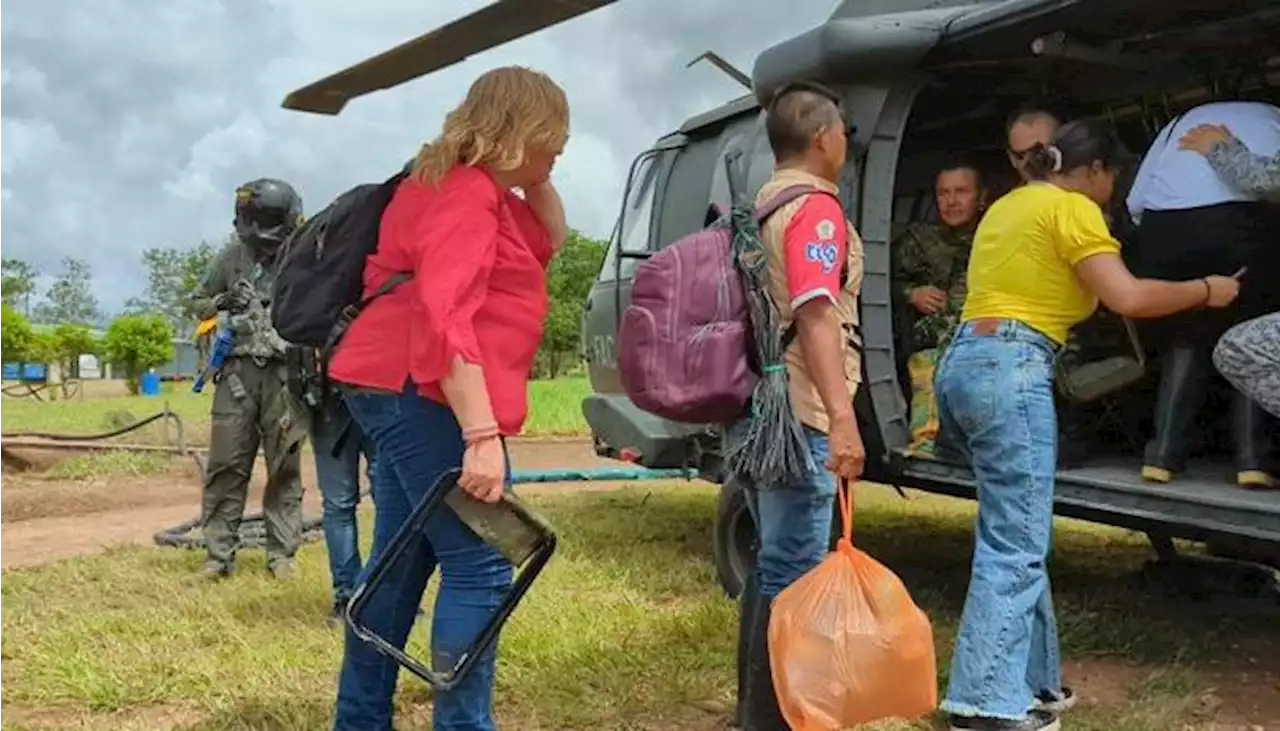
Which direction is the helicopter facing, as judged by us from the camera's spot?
facing away from the viewer and to the left of the viewer

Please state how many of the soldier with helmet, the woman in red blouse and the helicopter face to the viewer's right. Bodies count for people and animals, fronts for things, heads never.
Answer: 1

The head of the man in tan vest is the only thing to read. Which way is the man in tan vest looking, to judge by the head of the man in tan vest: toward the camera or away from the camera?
away from the camera

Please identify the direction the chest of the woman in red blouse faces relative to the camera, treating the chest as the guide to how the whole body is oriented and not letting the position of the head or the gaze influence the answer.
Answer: to the viewer's right

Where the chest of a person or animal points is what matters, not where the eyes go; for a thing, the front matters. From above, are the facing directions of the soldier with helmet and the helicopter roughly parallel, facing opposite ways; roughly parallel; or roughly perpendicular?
roughly parallel, facing opposite ways

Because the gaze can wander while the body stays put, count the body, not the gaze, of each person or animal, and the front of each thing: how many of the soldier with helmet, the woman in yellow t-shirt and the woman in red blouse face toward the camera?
1

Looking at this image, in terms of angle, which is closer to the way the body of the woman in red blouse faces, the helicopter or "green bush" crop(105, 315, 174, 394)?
the helicopter

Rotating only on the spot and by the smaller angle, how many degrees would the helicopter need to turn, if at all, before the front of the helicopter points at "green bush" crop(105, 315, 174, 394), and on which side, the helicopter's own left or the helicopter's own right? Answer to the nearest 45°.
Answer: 0° — it already faces it

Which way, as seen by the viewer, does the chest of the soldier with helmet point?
toward the camera

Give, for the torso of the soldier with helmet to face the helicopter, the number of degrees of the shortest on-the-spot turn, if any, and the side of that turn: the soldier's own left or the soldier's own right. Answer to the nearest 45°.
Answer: approximately 45° to the soldier's own left

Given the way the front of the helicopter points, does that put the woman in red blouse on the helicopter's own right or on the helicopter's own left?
on the helicopter's own left

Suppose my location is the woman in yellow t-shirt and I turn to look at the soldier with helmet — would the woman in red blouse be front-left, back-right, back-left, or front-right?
front-left

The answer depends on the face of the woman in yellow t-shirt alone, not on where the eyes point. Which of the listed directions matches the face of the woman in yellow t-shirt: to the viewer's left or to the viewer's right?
to the viewer's right

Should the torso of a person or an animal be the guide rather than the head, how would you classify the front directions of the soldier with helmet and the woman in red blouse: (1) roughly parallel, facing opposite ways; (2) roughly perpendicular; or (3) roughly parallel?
roughly perpendicular

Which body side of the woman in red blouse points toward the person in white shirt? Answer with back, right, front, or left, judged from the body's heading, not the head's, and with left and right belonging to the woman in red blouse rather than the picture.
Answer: front
